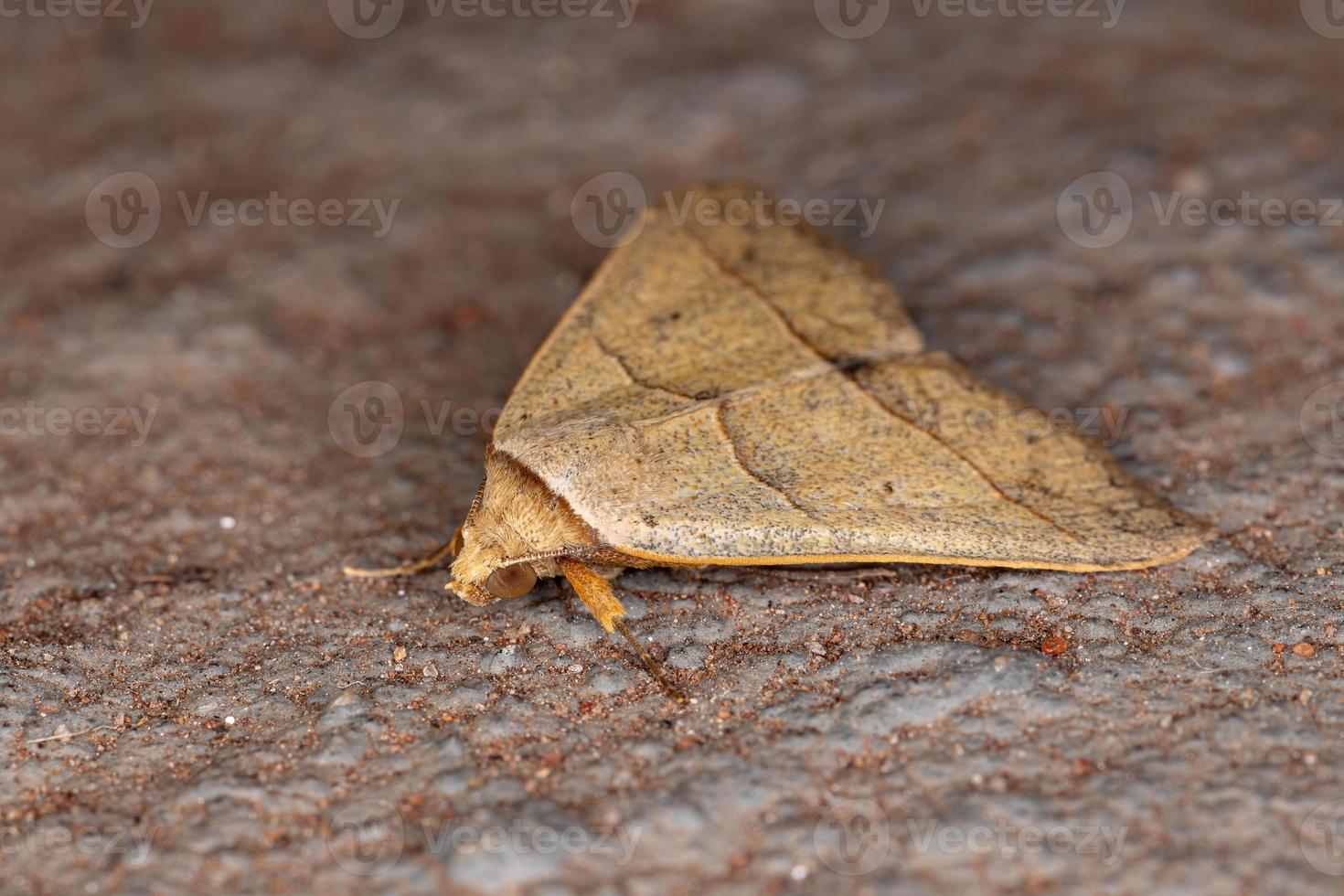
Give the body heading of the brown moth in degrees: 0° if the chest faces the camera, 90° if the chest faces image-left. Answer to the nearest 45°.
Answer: approximately 45°
